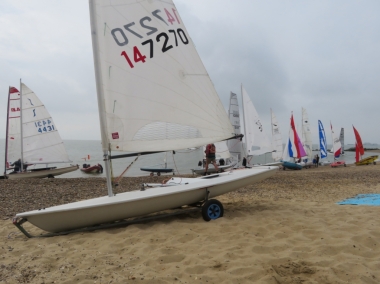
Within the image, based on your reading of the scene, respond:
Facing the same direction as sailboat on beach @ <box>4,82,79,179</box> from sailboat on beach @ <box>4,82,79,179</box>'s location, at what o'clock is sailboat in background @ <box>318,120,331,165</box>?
The sailboat in background is roughly at 6 o'clock from the sailboat on beach.

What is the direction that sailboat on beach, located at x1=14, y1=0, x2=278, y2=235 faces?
to the viewer's left

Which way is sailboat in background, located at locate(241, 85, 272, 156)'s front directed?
to the viewer's left

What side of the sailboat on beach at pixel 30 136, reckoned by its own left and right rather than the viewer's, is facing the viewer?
left

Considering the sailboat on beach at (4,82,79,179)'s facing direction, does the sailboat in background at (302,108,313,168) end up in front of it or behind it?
behind

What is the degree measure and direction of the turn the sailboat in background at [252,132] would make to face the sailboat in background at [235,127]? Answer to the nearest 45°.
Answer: approximately 45° to its right
